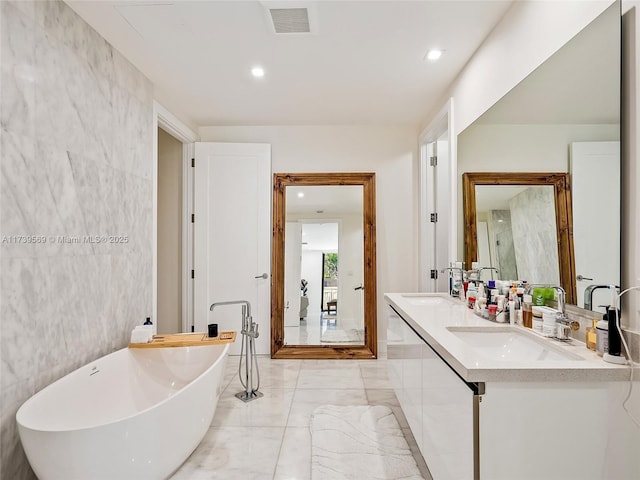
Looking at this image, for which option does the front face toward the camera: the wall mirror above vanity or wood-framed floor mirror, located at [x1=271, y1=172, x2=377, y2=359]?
the wood-framed floor mirror

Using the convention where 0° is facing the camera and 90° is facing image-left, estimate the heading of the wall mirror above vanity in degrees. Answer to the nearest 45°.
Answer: approximately 90°

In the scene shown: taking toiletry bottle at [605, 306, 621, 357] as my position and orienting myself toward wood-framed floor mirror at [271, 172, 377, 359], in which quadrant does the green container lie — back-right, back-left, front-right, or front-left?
front-right

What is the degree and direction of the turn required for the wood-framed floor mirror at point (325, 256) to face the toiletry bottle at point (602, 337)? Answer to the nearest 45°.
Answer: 0° — it already faces it

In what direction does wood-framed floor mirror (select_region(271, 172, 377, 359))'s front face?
toward the camera

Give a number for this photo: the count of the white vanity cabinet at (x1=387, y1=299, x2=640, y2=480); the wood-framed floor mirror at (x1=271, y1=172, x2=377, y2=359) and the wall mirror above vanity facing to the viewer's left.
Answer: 2

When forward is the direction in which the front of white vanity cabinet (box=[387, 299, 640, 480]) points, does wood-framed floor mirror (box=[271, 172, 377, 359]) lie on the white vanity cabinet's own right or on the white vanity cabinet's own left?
on the white vanity cabinet's own right

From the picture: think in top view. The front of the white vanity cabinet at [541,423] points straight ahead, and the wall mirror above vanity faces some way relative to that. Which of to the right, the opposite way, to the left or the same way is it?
the same way

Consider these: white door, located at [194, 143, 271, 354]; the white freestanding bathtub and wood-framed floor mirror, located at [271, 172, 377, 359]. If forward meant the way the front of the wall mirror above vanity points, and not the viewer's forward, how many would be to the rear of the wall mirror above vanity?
0

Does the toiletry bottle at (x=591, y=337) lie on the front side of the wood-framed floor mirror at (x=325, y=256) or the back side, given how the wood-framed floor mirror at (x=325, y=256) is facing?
on the front side

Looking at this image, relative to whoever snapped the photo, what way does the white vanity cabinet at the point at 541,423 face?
facing to the left of the viewer

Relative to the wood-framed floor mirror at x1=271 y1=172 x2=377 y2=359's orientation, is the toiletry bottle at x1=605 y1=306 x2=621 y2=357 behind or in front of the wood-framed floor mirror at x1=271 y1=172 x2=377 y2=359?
in front

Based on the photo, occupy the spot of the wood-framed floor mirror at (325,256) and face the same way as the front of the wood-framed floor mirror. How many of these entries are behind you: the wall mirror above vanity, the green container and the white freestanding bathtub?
0
